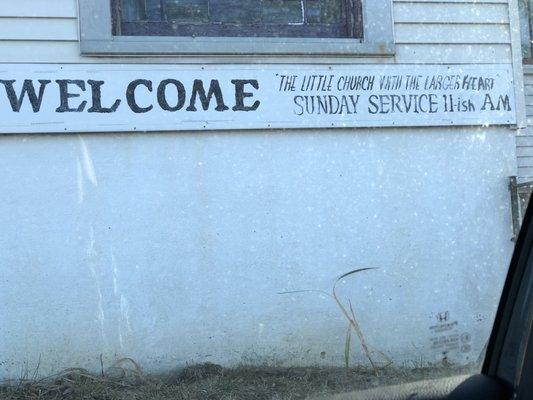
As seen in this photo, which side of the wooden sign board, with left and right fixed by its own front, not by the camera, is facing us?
front
